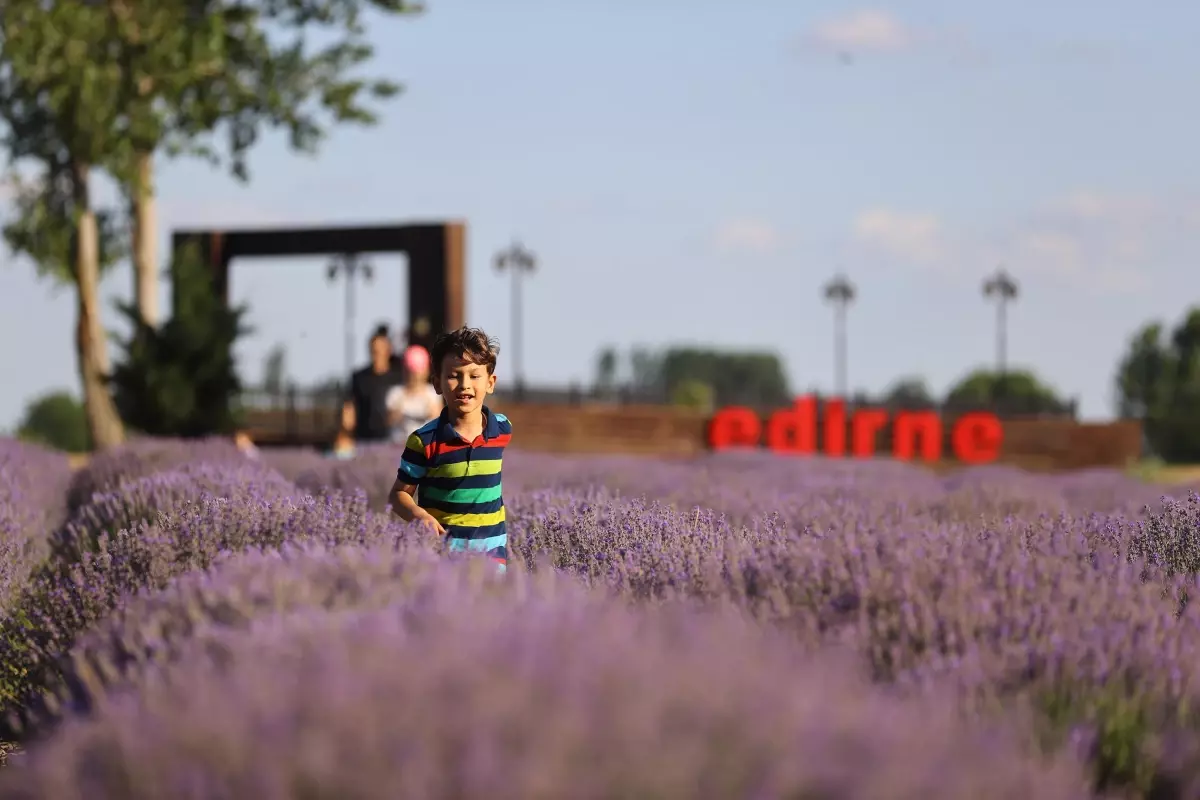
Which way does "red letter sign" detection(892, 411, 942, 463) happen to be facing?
toward the camera

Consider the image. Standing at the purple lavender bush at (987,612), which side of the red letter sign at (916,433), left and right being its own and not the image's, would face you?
front

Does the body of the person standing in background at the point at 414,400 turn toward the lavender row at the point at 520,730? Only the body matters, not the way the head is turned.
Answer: yes

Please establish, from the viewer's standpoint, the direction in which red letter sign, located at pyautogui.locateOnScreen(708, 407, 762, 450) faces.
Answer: facing the viewer

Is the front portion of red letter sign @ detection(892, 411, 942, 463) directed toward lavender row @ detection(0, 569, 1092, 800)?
yes

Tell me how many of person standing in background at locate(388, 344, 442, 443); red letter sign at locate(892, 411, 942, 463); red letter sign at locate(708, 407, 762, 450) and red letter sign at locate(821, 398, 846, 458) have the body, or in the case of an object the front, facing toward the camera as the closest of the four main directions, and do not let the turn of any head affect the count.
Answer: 4

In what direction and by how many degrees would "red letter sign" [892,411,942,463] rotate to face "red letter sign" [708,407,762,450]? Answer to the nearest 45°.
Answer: approximately 45° to its right

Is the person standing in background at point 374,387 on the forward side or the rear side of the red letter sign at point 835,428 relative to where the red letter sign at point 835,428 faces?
on the forward side

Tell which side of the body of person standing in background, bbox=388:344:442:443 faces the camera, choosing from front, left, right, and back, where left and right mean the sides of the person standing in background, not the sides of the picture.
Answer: front

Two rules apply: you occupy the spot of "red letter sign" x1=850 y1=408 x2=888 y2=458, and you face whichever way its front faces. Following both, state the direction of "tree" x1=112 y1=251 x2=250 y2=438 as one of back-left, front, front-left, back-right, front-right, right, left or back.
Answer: front-right

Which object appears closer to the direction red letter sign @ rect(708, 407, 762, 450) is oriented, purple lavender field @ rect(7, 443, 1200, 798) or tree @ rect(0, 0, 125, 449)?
the purple lavender field
